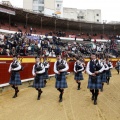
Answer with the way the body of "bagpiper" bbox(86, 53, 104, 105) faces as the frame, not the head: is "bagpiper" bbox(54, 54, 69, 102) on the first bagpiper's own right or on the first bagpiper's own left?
on the first bagpiper's own right

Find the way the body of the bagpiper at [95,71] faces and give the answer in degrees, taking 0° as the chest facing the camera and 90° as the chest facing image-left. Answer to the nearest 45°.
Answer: approximately 0°
